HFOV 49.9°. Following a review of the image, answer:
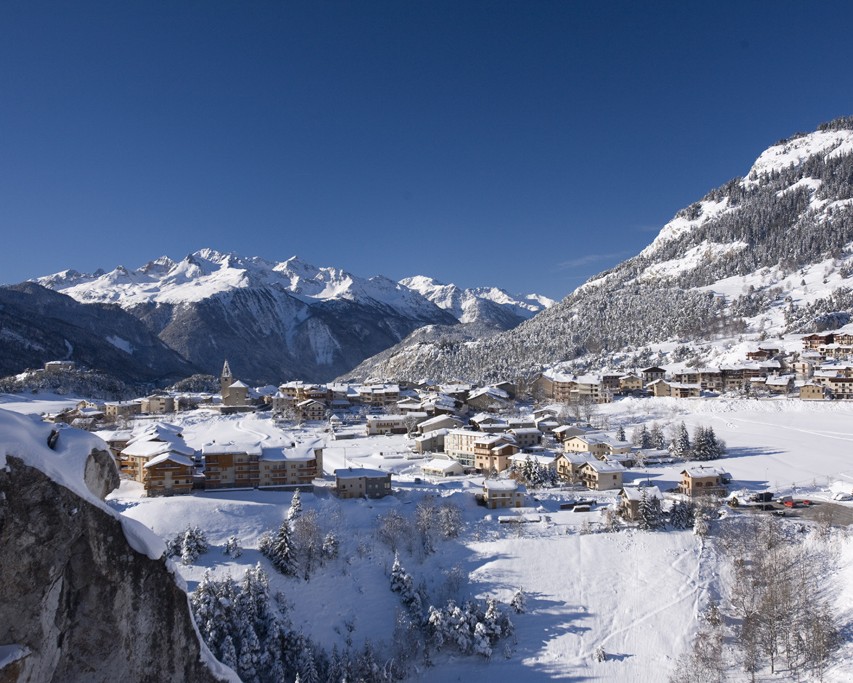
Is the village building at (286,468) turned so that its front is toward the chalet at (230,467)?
no

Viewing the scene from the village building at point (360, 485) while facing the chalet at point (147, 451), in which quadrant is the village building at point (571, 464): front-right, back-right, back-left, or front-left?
back-right

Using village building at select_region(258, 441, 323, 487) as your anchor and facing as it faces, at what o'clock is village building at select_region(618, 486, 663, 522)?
village building at select_region(618, 486, 663, 522) is roughly at 10 o'clock from village building at select_region(258, 441, 323, 487).

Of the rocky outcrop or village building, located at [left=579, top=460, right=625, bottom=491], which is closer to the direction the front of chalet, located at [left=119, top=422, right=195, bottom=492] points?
the rocky outcrop

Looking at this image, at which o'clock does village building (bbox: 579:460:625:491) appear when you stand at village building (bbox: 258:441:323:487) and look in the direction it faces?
village building (bbox: 579:460:625:491) is roughly at 9 o'clock from village building (bbox: 258:441:323:487).

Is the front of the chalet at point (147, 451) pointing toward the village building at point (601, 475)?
no

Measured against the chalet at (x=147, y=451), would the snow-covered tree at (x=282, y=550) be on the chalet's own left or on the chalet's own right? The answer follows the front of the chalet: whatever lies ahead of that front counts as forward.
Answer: on the chalet's own left

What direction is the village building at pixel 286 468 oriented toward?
toward the camera

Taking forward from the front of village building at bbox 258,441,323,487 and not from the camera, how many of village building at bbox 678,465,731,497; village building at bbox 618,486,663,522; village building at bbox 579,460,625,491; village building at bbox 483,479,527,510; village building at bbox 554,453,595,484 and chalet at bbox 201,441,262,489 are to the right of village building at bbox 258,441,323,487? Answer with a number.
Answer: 1

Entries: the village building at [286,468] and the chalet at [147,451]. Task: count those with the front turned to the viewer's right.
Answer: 0

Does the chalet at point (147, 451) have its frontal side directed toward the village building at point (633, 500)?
no

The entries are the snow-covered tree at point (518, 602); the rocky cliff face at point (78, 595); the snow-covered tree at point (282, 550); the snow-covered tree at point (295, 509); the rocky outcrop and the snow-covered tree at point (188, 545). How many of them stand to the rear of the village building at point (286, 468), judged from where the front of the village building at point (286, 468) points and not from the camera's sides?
0

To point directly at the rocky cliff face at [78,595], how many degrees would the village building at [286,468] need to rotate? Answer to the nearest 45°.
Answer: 0° — it already faces it

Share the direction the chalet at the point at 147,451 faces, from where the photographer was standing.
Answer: facing the viewer and to the left of the viewer

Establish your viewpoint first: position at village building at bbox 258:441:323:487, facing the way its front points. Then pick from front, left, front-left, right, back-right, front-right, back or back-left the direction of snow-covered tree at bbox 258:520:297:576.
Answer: front

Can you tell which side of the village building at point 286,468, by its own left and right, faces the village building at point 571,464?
left
